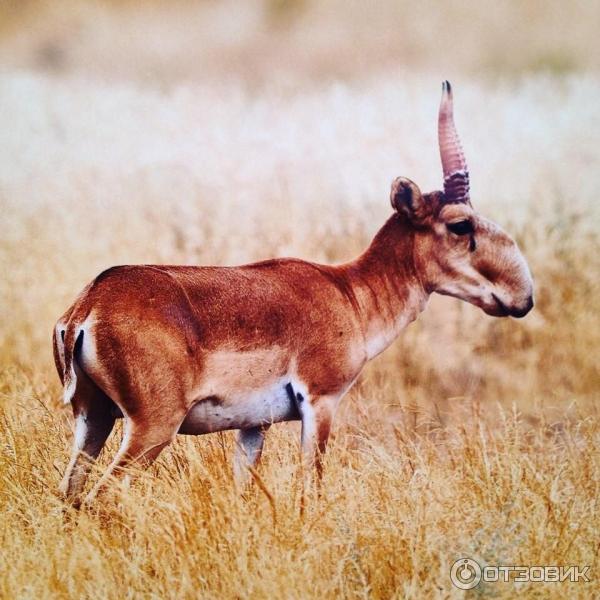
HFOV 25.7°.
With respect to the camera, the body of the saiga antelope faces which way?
to the viewer's right
